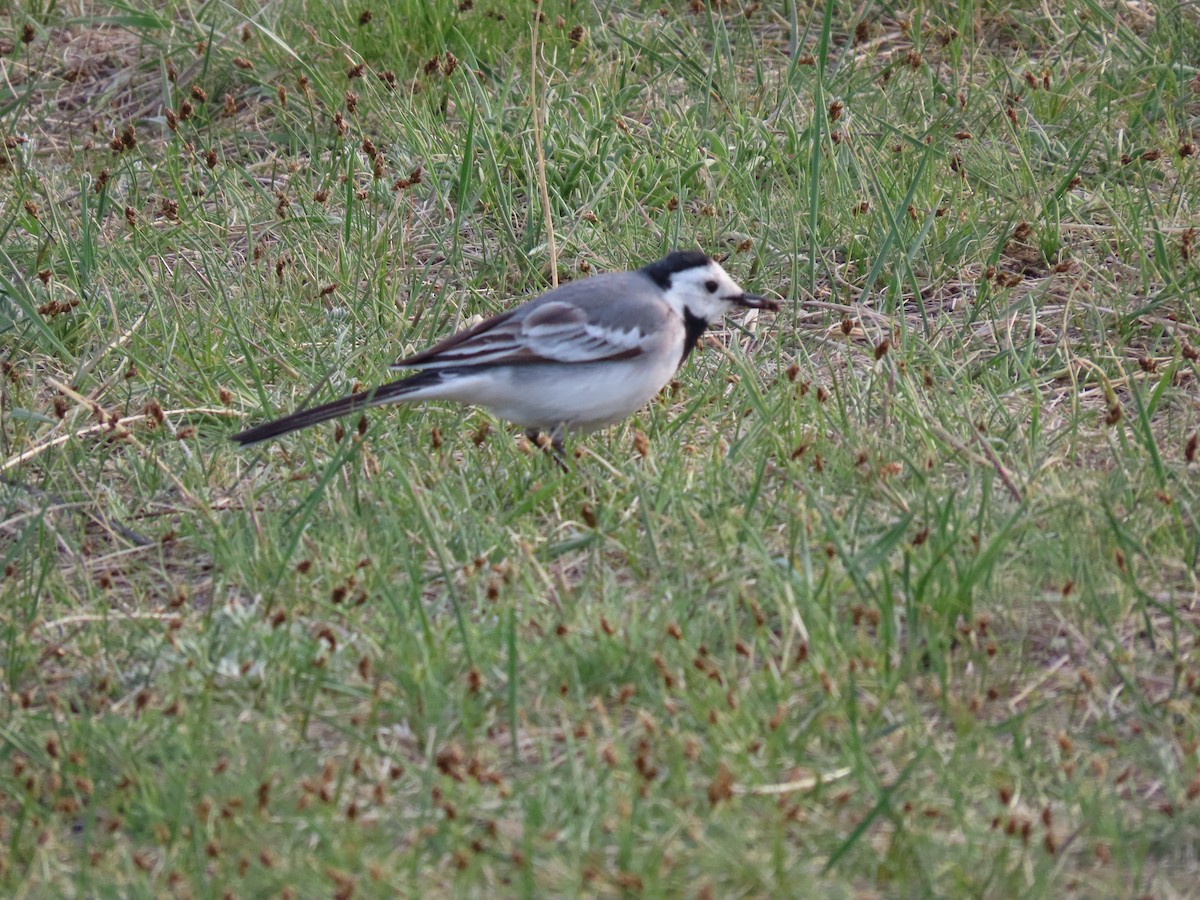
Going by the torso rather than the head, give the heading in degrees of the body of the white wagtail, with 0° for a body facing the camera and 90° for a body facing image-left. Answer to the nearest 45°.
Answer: approximately 270°
